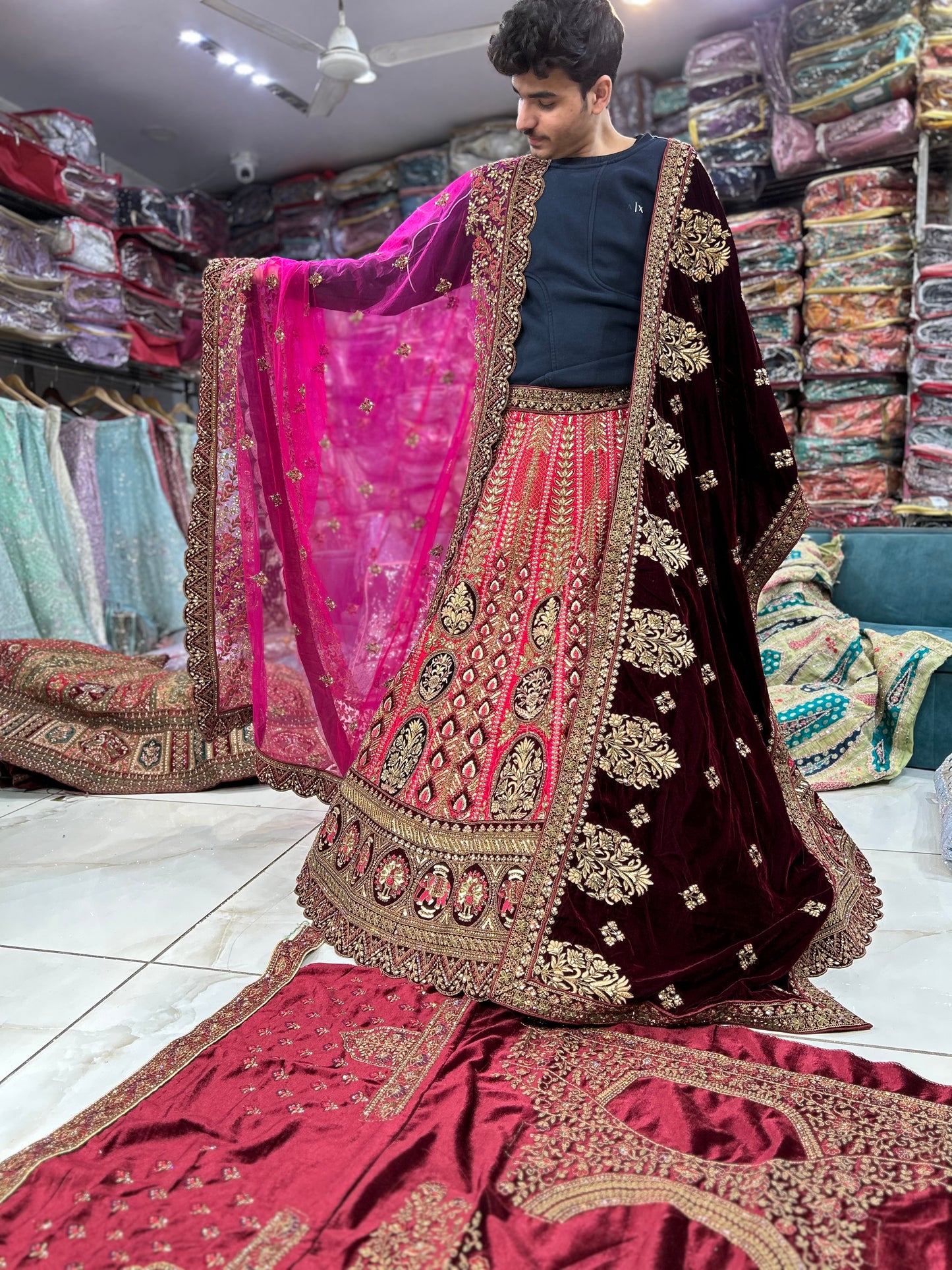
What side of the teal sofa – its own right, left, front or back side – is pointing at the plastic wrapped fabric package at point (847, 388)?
back

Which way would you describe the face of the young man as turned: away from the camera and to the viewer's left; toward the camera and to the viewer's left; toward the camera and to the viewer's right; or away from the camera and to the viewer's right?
toward the camera and to the viewer's left

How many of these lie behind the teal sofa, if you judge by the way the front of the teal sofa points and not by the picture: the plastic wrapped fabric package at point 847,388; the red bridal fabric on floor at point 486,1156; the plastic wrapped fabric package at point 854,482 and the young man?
2

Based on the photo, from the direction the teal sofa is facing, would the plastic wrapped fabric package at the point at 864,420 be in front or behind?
behind

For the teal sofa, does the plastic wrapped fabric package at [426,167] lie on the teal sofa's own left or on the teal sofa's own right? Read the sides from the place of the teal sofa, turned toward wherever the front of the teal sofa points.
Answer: on the teal sofa's own right

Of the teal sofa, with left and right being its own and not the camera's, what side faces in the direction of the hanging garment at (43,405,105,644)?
right

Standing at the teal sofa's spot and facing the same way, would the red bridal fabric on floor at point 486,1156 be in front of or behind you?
in front

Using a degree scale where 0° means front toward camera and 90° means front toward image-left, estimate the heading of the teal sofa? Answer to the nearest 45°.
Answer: approximately 0°

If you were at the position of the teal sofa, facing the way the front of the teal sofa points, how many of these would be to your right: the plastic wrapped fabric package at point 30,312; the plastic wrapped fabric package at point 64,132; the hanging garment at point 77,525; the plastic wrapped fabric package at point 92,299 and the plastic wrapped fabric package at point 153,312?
5

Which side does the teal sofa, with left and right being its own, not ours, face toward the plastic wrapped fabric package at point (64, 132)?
right

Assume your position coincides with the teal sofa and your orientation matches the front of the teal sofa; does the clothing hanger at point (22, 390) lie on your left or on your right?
on your right

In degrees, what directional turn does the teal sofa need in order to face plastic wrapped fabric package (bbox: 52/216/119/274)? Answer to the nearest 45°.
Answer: approximately 90° to its right

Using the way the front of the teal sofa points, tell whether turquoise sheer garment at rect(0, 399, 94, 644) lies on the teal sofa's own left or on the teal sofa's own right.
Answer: on the teal sofa's own right
